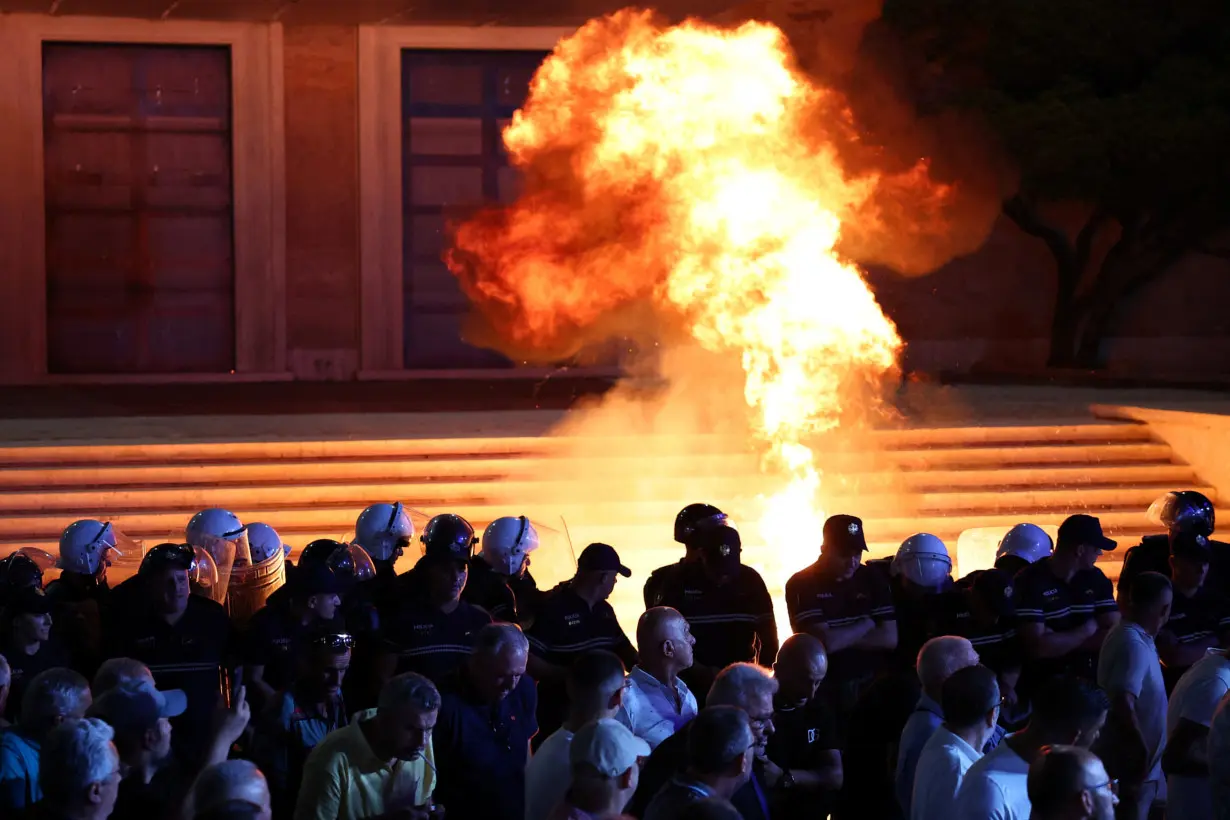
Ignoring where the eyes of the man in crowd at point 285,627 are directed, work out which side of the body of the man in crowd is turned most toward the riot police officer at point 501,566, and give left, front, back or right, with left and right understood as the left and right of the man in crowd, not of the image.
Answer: left

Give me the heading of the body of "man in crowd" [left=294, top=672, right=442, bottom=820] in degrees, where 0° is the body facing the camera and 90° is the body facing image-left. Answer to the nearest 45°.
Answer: approximately 315°

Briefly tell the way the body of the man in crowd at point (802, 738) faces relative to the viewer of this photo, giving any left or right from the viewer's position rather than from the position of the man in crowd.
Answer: facing the viewer and to the right of the viewer

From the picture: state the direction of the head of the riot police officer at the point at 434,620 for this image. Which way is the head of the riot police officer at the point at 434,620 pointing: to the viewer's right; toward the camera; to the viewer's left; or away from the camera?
toward the camera

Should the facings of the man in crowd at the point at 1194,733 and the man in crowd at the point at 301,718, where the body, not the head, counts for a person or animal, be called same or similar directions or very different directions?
same or similar directions

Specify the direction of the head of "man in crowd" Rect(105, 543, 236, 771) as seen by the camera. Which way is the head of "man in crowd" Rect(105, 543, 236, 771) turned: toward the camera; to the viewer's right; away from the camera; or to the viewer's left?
toward the camera

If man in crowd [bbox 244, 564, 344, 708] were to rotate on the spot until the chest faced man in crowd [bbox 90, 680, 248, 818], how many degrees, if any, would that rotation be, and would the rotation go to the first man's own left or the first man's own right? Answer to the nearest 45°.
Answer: approximately 45° to the first man's own right

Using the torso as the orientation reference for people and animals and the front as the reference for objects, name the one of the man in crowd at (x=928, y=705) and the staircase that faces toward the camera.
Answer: the staircase

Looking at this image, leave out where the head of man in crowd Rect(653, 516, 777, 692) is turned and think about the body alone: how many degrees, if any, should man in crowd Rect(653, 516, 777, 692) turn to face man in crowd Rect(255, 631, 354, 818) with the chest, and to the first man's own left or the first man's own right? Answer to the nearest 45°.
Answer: approximately 45° to the first man's own right

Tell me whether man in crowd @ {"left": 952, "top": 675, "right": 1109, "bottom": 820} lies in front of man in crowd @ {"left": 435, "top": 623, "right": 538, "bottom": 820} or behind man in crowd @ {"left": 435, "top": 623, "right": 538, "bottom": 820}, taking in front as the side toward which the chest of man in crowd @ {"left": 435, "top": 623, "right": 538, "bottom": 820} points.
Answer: in front

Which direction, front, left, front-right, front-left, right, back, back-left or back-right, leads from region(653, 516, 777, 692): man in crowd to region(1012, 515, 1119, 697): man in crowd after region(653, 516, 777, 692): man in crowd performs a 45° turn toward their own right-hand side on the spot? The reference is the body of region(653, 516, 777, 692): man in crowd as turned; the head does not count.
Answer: back-left

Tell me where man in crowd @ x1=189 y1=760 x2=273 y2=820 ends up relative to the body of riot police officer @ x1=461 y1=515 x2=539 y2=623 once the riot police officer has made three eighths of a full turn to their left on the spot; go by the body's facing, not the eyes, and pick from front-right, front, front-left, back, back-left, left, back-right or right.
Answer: back-left

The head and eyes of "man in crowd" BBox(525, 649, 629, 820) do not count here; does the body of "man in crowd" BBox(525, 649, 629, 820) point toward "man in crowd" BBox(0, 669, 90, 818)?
no

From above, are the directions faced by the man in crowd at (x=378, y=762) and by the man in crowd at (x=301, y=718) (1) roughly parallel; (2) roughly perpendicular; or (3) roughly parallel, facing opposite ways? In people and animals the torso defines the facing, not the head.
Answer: roughly parallel
